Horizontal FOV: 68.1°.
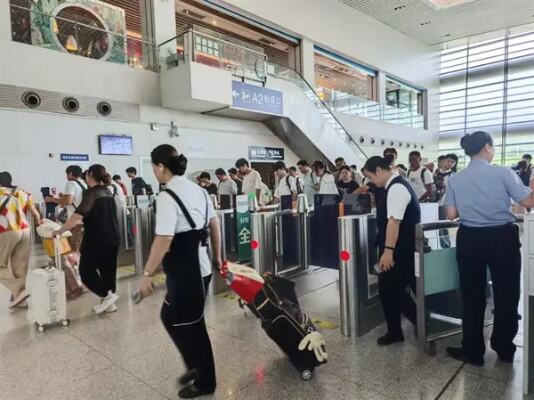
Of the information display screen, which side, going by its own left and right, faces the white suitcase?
front

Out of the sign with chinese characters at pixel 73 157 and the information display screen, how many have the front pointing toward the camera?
2

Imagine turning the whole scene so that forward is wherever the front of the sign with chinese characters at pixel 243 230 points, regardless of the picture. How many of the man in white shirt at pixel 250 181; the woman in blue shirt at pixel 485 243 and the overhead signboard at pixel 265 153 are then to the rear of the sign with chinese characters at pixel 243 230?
2

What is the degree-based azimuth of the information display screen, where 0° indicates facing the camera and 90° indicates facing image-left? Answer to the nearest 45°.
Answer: approximately 0°

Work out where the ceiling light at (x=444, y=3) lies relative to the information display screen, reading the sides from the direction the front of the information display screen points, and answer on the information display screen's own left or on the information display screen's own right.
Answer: on the information display screen's own left

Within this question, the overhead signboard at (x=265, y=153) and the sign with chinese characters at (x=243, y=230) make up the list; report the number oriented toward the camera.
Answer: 2
